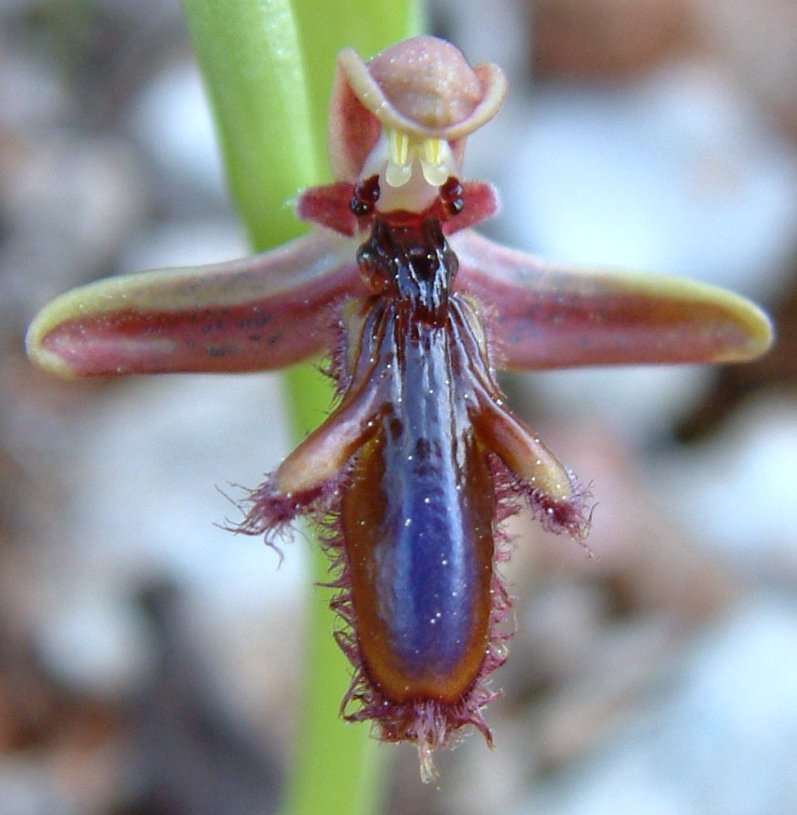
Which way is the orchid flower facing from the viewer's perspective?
toward the camera
